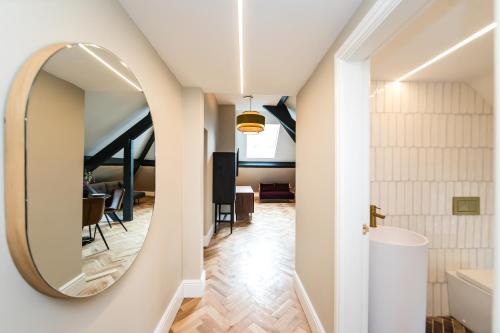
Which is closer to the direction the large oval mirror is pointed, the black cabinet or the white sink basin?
the white sink basin

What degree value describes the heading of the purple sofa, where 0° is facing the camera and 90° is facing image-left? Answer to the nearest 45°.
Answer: approximately 0°

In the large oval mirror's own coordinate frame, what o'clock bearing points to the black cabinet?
The black cabinet is roughly at 9 o'clock from the large oval mirror.

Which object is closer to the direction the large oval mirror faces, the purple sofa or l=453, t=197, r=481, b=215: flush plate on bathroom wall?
the flush plate on bathroom wall

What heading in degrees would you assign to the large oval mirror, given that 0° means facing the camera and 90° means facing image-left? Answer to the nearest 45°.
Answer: approximately 315°

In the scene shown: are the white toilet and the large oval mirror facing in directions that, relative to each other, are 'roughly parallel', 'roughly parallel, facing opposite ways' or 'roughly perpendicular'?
roughly perpendicular

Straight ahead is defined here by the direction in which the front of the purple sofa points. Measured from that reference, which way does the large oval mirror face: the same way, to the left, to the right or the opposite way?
to the left

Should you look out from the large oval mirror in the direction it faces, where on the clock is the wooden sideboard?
The wooden sideboard is roughly at 9 o'clock from the large oval mirror.

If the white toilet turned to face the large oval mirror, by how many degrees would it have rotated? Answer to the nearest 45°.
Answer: approximately 90° to its right

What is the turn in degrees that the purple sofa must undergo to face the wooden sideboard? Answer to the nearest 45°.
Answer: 0° — it already faces it

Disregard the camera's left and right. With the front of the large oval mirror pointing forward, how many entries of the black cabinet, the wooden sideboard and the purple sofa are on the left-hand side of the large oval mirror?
3
